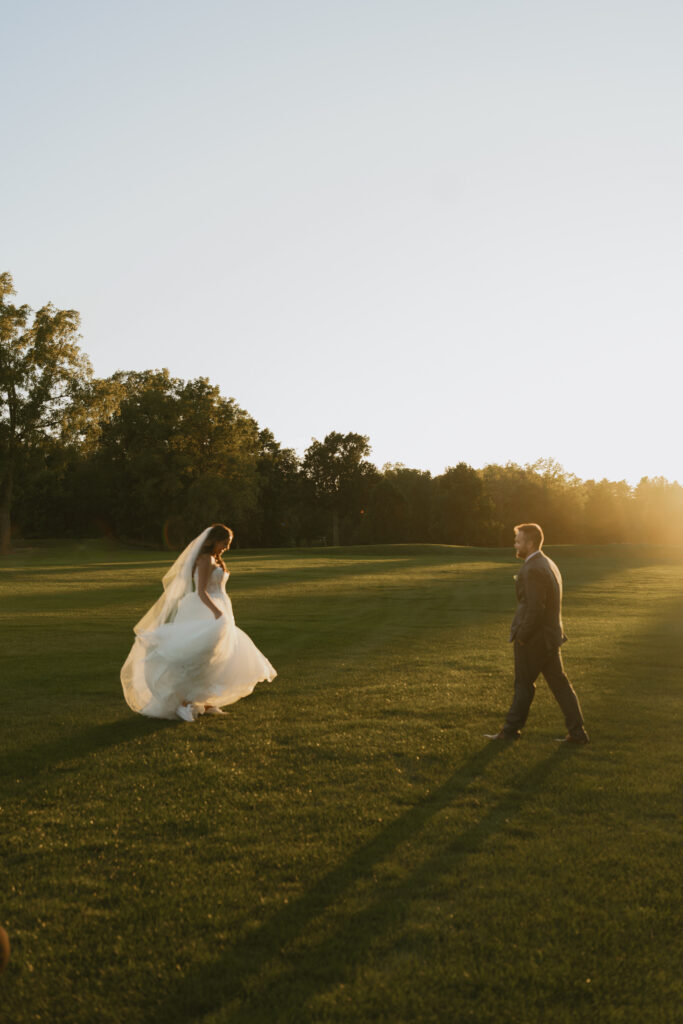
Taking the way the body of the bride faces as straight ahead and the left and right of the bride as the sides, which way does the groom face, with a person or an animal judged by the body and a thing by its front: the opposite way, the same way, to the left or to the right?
the opposite way

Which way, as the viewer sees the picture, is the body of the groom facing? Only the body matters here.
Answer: to the viewer's left

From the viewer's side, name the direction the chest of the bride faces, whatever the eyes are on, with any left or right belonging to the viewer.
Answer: facing to the right of the viewer

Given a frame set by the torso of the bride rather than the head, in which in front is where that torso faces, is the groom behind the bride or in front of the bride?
in front

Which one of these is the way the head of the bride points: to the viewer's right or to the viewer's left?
to the viewer's right

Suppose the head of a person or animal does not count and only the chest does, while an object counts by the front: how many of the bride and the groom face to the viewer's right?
1

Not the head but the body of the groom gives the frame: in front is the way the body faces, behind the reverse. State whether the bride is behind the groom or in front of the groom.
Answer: in front

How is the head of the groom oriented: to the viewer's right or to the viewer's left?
to the viewer's left
